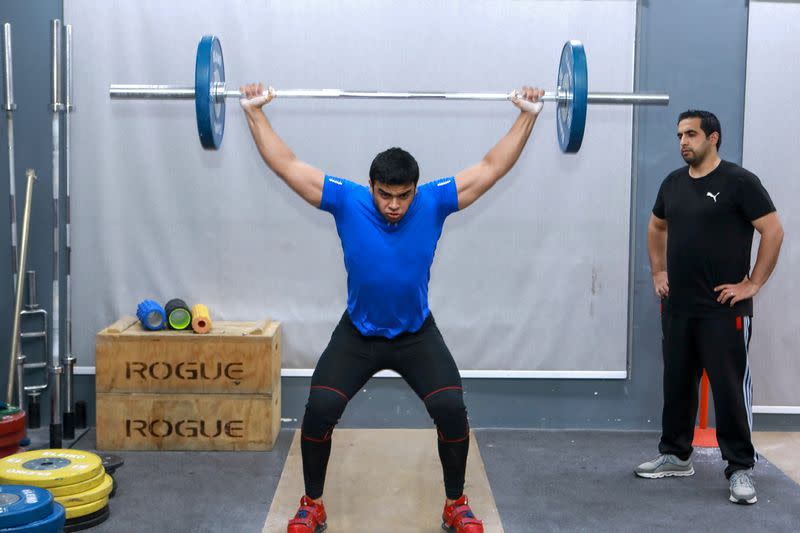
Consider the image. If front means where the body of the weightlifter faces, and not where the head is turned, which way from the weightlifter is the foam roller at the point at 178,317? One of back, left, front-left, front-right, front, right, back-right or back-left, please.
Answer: back-right

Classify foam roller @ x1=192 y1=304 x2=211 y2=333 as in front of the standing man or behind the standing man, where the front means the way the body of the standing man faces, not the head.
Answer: in front

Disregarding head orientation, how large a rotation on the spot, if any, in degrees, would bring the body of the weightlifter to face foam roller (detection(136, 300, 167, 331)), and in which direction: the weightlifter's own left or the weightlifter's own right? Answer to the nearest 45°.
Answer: approximately 135° to the weightlifter's own right

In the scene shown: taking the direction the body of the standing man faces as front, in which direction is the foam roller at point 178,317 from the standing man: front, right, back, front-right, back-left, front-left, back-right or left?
front-right

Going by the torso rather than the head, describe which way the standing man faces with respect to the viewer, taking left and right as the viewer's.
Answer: facing the viewer and to the left of the viewer

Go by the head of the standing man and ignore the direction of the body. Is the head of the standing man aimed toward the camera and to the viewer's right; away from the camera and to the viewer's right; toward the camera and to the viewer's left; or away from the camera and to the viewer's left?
toward the camera and to the viewer's left

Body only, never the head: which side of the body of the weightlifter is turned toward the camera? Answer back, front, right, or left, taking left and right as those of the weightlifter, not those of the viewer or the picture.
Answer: front

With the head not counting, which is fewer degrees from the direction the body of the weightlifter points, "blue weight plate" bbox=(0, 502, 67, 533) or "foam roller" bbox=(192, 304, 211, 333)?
the blue weight plate

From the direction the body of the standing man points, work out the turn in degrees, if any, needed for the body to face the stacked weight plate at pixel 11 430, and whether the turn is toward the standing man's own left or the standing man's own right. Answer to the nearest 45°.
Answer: approximately 45° to the standing man's own right

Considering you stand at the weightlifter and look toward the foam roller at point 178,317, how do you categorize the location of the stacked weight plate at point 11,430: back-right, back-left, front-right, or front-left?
front-left

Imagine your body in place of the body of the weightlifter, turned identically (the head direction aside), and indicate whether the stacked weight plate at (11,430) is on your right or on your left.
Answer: on your right

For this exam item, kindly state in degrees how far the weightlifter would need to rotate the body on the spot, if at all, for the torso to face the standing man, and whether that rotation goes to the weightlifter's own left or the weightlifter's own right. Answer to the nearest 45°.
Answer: approximately 90° to the weightlifter's own left

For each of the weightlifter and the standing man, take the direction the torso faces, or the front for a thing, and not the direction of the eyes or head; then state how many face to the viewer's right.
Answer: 0
